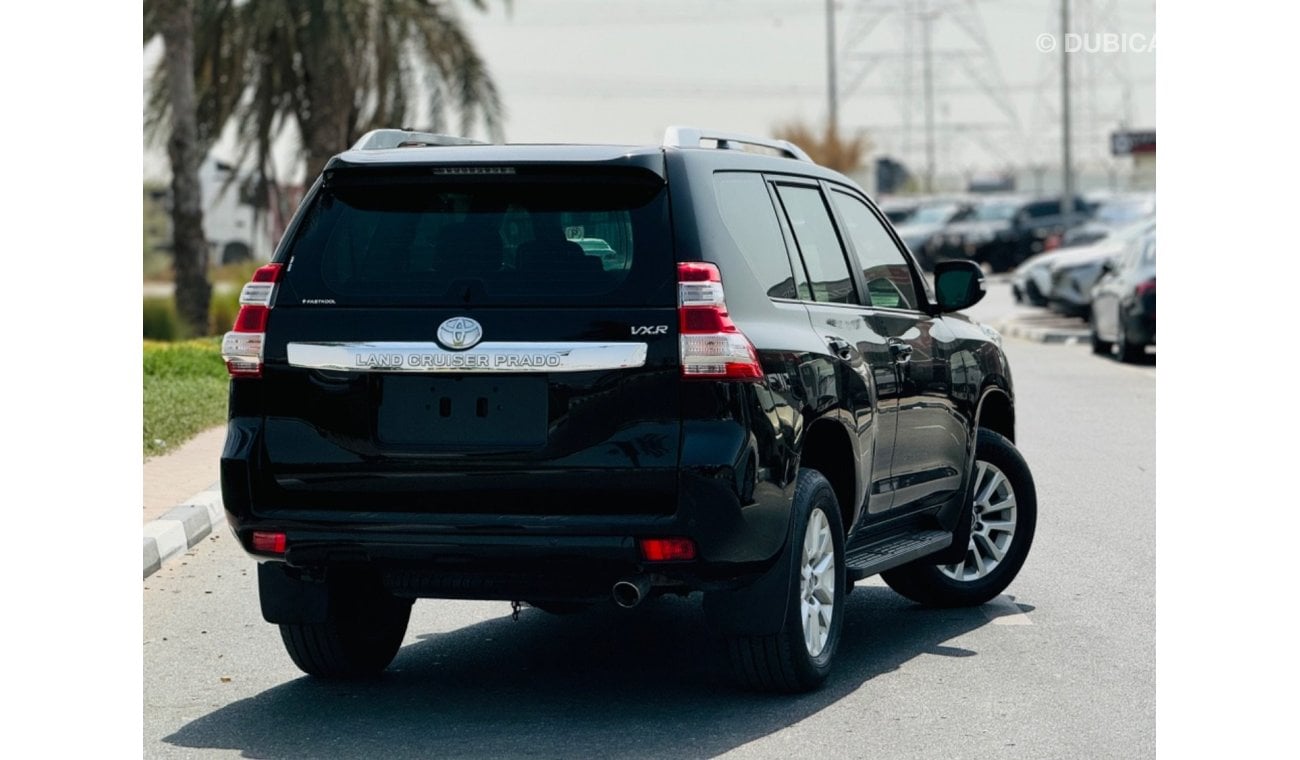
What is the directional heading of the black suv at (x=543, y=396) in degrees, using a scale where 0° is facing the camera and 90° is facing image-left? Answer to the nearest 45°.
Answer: approximately 225°

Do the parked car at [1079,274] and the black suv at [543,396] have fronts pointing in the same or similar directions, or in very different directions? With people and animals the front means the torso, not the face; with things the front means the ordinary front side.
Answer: very different directions

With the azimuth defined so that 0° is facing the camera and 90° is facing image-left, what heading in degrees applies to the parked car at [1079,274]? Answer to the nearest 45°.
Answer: approximately 45°

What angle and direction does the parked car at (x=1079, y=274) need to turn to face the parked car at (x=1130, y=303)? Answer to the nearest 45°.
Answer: approximately 45° to its left

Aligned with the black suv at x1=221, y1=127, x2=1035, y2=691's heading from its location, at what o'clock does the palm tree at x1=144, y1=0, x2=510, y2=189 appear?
The palm tree is roughly at 10 o'clock from the black suv.

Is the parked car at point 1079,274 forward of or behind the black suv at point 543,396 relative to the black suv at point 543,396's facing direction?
forward

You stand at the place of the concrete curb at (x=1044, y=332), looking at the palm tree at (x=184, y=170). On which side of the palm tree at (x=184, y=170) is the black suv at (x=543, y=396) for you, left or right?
left

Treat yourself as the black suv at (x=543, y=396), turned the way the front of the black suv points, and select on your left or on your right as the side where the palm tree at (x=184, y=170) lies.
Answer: on your left

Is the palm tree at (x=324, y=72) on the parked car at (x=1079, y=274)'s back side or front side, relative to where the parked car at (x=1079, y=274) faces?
on the front side

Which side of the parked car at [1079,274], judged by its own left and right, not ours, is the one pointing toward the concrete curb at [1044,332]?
front
